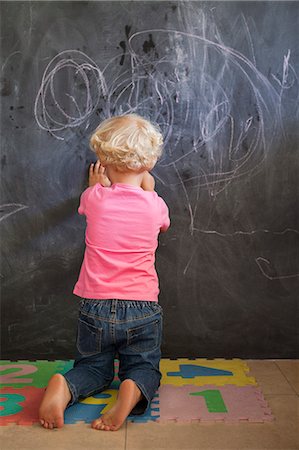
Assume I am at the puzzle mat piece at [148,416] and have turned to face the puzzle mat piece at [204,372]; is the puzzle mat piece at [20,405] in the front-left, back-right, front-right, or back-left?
back-left

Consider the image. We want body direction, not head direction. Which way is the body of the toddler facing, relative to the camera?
away from the camera

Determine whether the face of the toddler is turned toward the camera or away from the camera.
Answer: away from the camera
